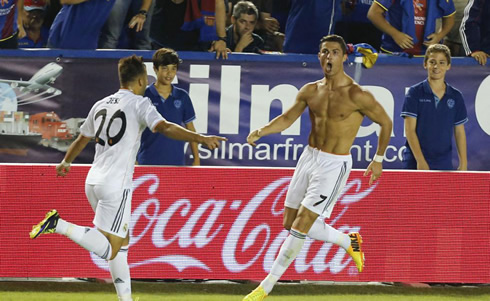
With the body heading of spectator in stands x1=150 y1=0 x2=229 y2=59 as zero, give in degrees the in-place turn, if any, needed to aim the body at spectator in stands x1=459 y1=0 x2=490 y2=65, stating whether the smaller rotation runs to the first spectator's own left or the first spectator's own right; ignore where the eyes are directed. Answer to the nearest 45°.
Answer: approximately 90° to the first spectator's own left

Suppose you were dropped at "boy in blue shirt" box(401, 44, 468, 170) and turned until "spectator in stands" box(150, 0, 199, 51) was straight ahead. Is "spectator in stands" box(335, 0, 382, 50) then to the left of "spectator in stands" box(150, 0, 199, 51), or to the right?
right

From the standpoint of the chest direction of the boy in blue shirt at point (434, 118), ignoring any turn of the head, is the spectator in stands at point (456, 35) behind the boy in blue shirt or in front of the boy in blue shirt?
behind

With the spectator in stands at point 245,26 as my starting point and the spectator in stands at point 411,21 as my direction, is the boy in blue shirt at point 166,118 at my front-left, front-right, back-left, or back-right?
back-right

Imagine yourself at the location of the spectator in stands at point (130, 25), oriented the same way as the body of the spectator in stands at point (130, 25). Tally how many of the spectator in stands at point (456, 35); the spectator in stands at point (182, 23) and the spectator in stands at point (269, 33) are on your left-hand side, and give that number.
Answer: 3

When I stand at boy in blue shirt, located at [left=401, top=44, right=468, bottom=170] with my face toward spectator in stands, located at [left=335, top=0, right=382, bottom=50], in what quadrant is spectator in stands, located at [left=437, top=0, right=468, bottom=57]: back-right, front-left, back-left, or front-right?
front-right

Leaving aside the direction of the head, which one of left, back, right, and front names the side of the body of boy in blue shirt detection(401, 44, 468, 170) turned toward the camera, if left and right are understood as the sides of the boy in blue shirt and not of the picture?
front

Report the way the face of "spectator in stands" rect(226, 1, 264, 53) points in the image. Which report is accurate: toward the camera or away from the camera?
toward the camera

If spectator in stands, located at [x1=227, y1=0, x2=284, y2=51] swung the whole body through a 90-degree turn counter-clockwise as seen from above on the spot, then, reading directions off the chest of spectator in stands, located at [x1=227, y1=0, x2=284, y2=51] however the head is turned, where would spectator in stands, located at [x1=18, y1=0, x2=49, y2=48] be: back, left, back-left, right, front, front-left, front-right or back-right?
back

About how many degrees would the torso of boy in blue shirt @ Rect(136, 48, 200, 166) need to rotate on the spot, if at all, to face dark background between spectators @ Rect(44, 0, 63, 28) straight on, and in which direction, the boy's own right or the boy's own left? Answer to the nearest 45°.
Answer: approximately 135° to the boy's own right

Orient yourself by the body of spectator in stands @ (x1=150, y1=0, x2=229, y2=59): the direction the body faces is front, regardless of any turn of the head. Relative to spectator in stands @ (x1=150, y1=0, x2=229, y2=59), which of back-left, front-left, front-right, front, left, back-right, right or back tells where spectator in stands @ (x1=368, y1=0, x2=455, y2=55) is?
left

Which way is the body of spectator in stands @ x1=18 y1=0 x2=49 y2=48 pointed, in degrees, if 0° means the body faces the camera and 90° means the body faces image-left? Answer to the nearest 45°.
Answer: approximately 0°

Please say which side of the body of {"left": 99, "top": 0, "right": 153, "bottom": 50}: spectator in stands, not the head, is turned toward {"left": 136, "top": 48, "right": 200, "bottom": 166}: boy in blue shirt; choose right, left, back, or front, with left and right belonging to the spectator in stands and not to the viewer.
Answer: front

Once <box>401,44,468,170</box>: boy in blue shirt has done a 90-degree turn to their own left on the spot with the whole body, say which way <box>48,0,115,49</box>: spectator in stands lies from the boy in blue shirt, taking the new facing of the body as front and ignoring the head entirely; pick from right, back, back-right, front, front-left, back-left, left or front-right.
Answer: back

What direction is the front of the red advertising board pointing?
toward the camera

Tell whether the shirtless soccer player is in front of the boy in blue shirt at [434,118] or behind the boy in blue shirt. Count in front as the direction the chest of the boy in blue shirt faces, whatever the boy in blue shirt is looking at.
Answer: in front
